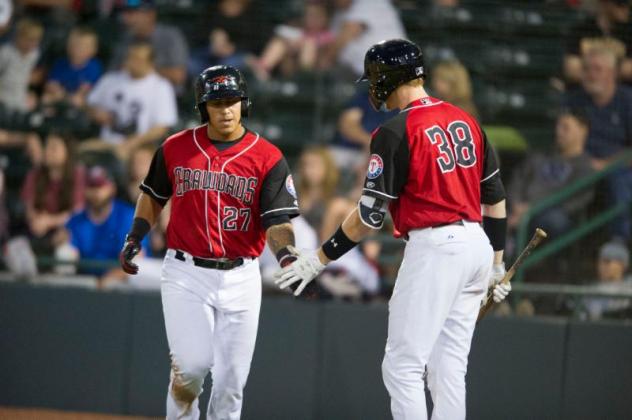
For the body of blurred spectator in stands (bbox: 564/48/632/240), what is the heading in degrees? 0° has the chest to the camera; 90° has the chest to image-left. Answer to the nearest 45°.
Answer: approximately 45°

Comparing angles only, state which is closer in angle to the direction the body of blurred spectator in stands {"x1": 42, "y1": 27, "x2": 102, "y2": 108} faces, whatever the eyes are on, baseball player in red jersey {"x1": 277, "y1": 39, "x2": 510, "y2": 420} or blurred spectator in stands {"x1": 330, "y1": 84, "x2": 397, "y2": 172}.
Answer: the baseball player in red jersey

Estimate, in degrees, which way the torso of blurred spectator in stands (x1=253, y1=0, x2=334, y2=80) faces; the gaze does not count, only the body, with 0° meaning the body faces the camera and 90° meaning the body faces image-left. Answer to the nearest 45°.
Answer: approximately 45°

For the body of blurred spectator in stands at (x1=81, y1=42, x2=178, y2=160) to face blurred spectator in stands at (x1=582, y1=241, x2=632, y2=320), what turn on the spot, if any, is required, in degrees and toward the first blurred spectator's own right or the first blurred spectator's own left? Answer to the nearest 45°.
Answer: approximately 90° to the first blurred spectator's own left

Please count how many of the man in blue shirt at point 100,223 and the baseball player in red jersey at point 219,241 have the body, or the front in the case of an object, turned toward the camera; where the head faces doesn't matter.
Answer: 2

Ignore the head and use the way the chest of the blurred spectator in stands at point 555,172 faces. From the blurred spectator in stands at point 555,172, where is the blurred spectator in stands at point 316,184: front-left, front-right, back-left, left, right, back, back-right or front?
front-right

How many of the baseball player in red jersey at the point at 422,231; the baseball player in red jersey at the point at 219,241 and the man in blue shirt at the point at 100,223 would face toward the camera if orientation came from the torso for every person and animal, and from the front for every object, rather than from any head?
2

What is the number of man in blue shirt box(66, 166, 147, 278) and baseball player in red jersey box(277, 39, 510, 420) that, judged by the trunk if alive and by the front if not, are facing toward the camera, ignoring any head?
1

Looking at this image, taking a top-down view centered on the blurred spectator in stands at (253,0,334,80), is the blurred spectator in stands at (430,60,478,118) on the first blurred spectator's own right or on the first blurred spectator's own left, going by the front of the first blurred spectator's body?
on the first blurred spectator's own left
